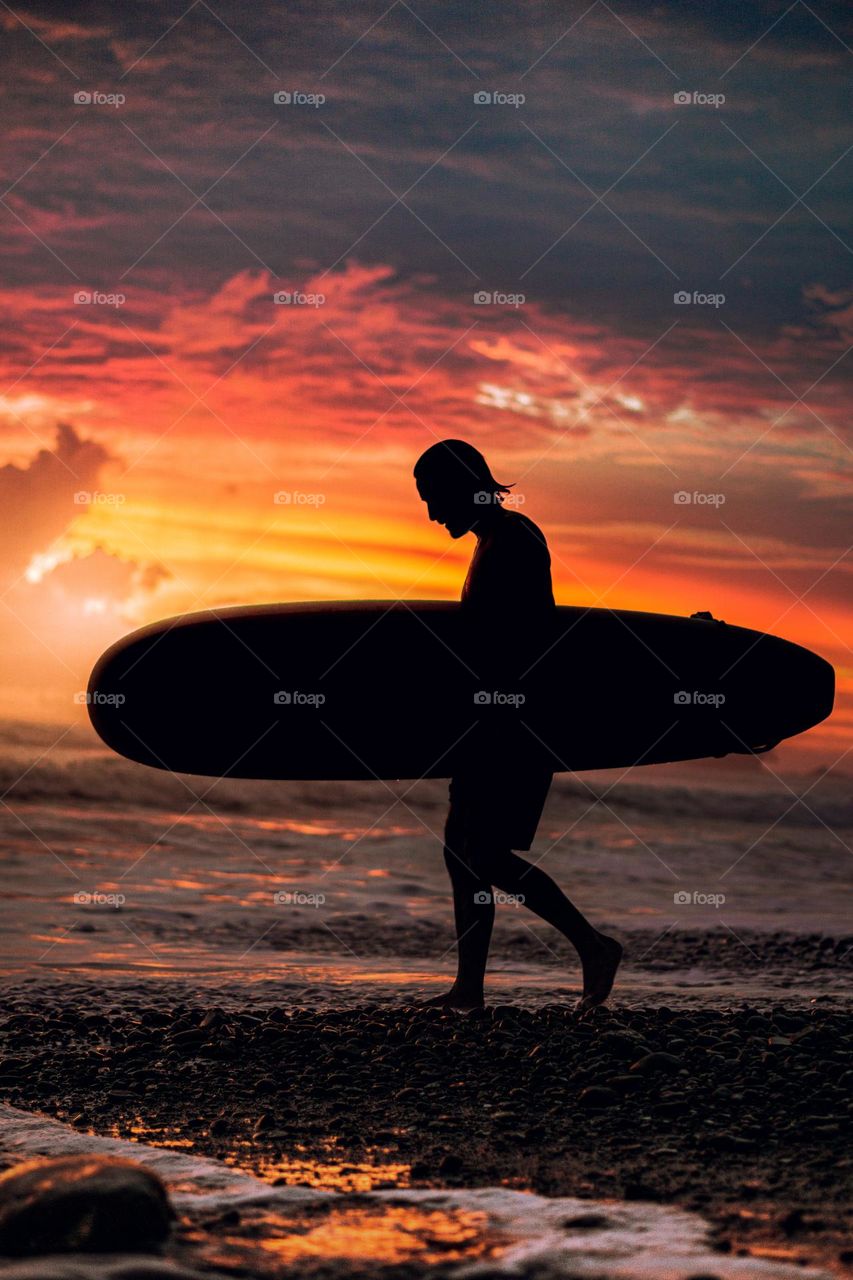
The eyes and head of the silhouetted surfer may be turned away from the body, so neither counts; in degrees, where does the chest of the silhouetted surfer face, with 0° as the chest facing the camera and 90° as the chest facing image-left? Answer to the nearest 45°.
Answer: approximately 90°

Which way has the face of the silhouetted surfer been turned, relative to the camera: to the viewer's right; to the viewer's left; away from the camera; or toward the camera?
to the viewer's left

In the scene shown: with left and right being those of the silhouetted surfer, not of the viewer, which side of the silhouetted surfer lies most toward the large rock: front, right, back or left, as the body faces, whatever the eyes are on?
left
